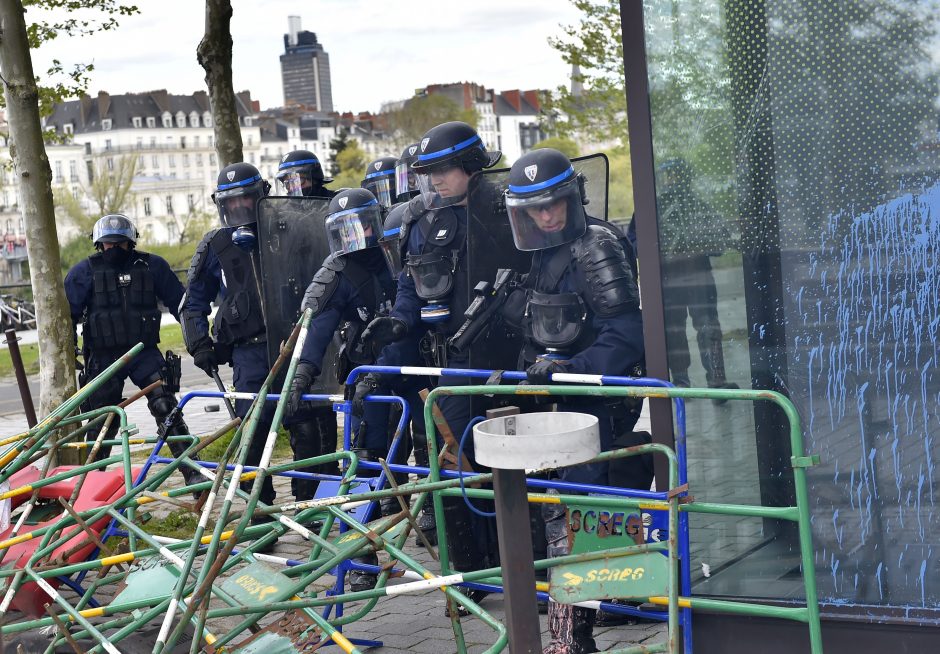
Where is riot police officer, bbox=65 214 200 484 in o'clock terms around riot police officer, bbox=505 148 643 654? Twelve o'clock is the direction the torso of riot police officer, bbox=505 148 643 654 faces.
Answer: riot police officer, bbox=65 214 200 484 is roughly at 3 o'clock from riot police officer, bbox=505 148 643 654.

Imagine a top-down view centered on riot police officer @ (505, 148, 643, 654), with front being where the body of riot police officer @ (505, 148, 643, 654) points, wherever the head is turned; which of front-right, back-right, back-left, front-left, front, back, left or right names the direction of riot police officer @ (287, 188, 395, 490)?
right

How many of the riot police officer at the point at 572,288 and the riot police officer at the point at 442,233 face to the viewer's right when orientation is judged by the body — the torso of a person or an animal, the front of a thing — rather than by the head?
0

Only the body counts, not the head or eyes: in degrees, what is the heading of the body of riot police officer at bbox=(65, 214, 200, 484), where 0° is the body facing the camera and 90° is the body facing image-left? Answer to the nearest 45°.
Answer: approximately 0°

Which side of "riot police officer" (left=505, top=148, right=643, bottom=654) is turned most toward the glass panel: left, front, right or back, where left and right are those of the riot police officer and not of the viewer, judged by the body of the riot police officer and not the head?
left

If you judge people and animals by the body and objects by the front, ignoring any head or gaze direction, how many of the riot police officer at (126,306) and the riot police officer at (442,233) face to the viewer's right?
0

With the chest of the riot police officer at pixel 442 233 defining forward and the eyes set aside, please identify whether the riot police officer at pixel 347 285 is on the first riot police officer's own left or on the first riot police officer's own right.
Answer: on the first riot police officer's own right

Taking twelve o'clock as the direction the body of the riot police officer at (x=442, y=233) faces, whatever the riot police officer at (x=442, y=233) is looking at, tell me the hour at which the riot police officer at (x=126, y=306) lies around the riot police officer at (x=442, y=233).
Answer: the riot police officer at (x=126, y=306) is roughly at 3 o'clock from the riot police officer at (x=442, y=233).

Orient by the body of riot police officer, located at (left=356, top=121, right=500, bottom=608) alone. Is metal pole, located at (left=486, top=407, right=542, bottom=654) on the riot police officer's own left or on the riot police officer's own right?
on the riot police officer's own left

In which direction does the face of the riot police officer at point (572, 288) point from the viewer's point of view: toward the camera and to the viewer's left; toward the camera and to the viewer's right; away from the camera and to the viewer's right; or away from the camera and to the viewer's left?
toward the camera and to the viewer's left

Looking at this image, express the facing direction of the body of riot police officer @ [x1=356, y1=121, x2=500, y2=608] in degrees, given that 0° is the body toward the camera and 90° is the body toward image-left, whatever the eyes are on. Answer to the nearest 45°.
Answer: approximately 45°

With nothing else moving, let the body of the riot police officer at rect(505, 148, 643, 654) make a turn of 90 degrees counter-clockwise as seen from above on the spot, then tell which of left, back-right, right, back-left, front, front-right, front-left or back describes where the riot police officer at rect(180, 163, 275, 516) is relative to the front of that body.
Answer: back
